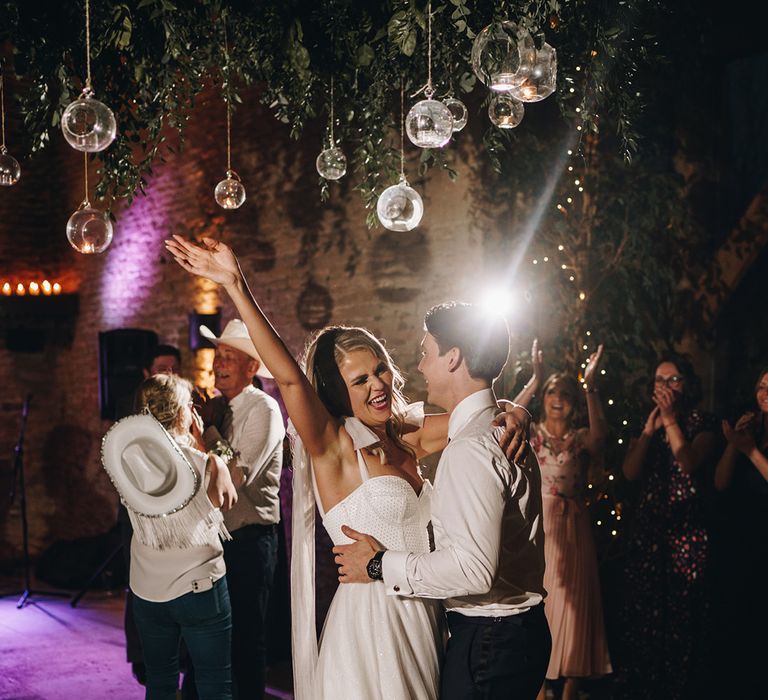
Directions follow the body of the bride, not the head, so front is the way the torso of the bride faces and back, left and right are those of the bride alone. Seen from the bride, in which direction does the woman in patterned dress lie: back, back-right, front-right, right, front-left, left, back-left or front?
left

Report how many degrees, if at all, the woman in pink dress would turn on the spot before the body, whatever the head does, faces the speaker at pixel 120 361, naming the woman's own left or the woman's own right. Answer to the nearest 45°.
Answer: approximately 135° to the woman's own right

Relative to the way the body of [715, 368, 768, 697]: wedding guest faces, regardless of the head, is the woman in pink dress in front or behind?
in front

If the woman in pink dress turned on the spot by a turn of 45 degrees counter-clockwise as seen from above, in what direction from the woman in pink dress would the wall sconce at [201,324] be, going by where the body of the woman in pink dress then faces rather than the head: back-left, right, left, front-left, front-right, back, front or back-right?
back

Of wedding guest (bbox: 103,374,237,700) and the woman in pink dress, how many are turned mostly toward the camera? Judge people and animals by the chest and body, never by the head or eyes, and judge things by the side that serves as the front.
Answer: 1

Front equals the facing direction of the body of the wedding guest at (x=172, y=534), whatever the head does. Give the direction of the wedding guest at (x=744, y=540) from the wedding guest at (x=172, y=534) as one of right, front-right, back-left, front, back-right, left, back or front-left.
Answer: front-right

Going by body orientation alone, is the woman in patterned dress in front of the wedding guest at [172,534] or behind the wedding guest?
in front

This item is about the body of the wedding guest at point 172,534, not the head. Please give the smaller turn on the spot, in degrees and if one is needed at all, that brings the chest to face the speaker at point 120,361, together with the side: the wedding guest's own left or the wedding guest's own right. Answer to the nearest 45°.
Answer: approximately 45° to the wedding guest's own left

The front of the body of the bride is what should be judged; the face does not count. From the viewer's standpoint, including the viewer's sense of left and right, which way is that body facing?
facing the viewer and to the right of the viewer

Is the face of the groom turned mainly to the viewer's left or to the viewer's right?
to the viewer's left

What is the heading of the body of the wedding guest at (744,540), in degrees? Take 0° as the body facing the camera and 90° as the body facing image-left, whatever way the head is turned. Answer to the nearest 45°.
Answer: approximately 45°

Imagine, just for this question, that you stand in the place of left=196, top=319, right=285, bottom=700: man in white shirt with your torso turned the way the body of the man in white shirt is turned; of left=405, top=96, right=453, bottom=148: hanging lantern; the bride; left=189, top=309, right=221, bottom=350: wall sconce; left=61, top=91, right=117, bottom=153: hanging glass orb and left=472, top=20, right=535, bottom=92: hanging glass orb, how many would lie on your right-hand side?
1
